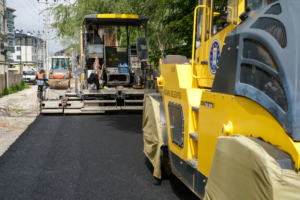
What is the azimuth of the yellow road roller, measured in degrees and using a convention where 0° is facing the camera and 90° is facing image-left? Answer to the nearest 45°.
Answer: approximately 135°
